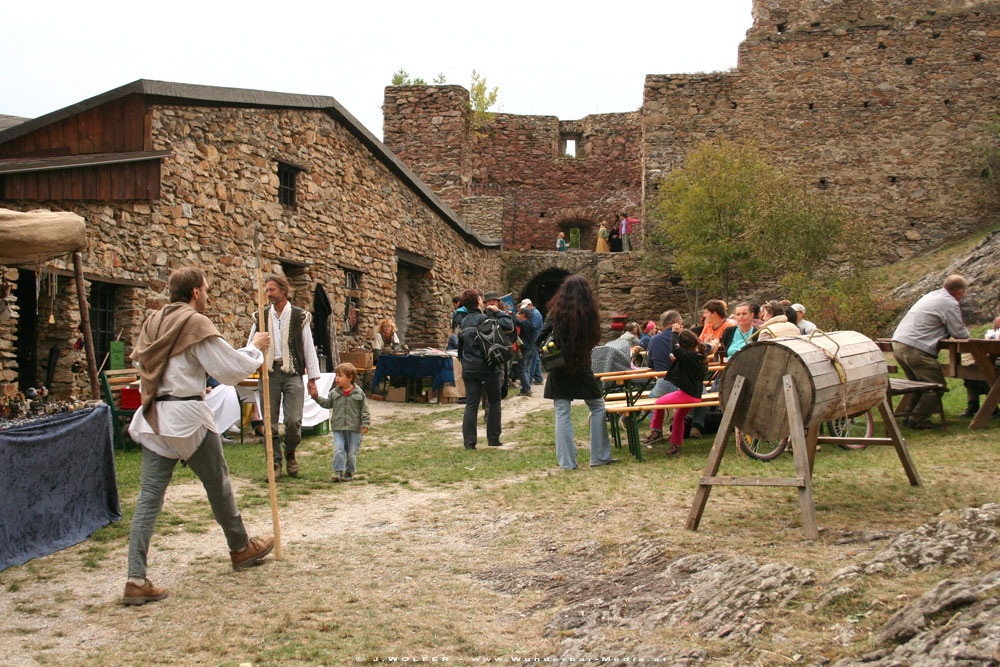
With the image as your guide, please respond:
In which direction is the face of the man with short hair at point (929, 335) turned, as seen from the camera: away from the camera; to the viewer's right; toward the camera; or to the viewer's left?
to the viewer's right

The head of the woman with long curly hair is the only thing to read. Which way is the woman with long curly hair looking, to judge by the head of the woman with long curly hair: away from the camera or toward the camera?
away from the camera

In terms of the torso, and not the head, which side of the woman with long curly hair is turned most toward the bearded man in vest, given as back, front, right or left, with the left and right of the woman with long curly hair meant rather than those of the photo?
left

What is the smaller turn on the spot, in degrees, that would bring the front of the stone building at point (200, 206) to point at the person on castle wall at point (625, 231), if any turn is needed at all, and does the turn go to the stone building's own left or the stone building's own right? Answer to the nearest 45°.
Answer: approximately 90° to the stone building's own left

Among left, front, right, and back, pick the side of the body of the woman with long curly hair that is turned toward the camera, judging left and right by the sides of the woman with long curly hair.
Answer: back

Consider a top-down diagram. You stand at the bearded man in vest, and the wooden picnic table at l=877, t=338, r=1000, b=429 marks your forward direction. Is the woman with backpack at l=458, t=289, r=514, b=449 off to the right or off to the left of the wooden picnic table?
left
